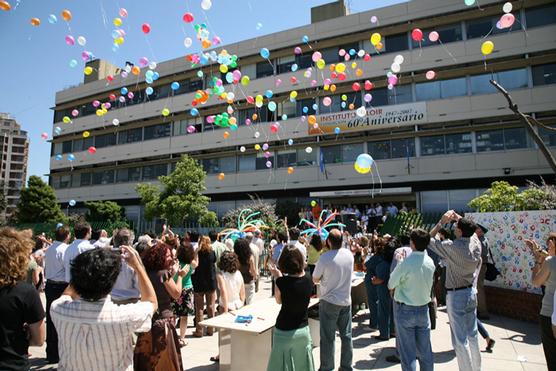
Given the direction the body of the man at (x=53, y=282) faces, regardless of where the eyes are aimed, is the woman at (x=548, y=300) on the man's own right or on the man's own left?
on the man's own right

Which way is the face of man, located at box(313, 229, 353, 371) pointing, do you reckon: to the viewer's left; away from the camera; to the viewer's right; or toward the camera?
away from the camera

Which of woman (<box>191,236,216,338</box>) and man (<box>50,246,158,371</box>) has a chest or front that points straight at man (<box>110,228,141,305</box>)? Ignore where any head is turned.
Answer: man (<box>50,246,158,371</box>)

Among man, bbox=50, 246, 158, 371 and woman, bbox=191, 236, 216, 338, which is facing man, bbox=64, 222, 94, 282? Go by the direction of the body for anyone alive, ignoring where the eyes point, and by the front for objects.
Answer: man, bbox=50, 246, 158, 371

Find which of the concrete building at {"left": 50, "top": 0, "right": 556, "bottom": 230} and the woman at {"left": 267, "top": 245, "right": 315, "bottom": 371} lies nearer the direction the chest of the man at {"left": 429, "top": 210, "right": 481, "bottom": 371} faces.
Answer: the concrete building

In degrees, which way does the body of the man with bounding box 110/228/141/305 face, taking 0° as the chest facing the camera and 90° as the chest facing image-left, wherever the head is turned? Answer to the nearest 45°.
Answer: approximately 180°

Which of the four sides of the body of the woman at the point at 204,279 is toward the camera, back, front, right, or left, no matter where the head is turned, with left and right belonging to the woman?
back

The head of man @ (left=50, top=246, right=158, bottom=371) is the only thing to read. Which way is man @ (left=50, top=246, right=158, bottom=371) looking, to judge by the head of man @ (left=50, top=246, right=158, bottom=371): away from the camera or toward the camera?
away from the camera

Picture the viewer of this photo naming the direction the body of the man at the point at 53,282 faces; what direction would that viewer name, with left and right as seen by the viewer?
facing away from the viewer and to the right of the viewer

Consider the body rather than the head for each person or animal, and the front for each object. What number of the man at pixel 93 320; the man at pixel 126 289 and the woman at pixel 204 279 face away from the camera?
3

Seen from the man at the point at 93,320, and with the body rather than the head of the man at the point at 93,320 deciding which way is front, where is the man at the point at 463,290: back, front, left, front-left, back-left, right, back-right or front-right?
right

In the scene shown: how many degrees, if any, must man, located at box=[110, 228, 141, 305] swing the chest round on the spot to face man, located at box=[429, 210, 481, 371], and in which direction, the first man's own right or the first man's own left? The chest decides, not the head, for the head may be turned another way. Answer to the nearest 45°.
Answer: approximately 135° to the first man's own right
